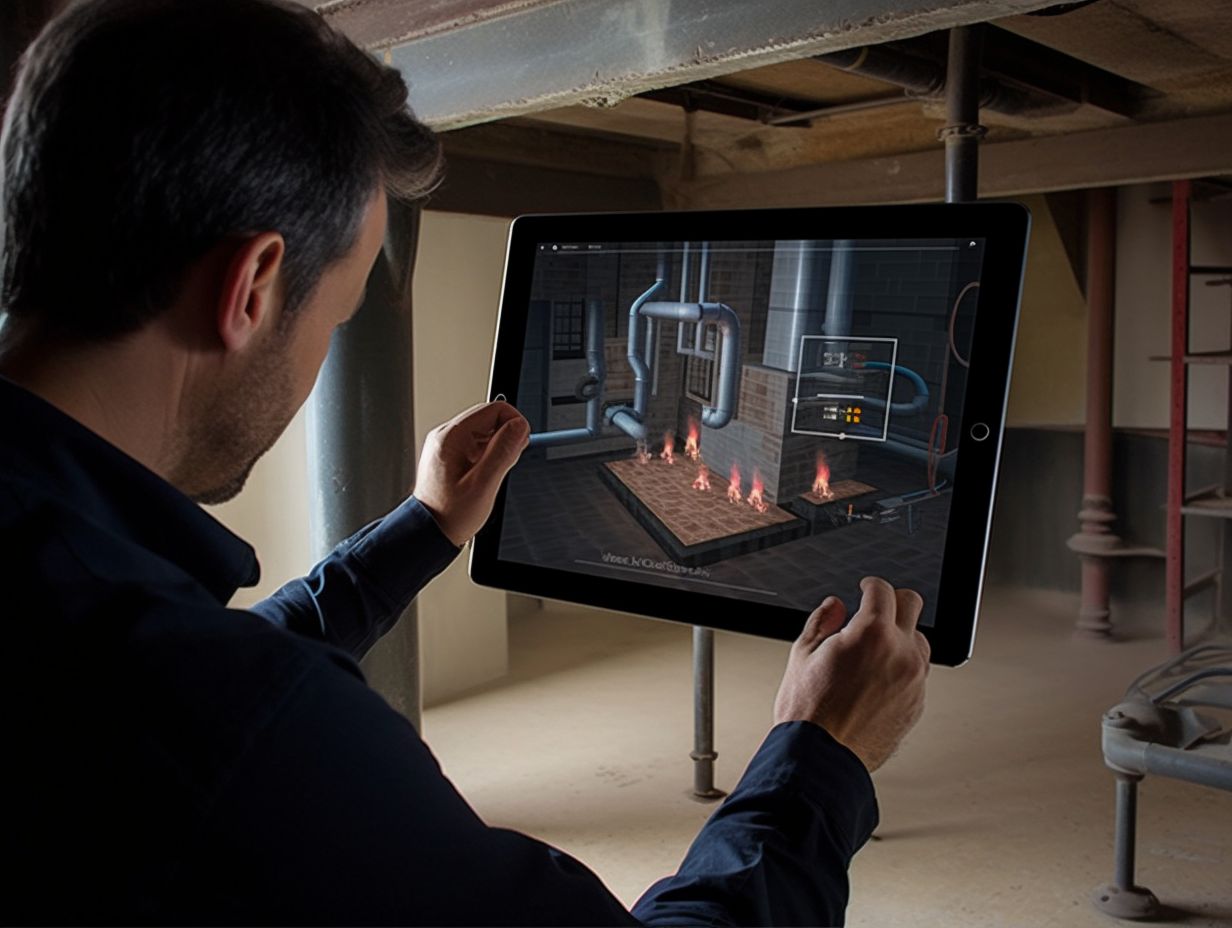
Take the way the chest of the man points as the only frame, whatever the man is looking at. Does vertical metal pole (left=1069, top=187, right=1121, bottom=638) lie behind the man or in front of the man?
in front

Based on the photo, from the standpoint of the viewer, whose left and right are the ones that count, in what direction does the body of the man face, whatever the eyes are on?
facing away from the viewer and to the right of the viewer

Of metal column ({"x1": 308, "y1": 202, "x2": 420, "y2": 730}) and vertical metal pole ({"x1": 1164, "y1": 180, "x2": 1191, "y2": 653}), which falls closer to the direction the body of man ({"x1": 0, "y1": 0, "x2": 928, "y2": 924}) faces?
the vertical metal pole

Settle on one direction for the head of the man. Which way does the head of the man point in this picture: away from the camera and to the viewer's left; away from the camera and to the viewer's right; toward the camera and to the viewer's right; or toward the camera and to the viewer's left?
away from the camera and to the viewer's right

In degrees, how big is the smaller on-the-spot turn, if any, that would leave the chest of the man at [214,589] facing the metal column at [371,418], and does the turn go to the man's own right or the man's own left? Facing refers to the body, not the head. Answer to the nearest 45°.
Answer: approximately 45° to the man's own left

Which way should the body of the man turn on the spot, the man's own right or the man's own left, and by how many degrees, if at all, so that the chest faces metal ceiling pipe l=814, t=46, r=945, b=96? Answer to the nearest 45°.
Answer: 0° — they already face it

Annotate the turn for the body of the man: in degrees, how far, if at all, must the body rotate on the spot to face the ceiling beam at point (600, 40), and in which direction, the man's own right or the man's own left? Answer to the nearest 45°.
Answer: approximately 45° to the man's own left

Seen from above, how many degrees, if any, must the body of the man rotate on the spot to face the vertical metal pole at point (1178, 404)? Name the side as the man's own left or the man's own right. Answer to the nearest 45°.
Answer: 0° — they already face it
